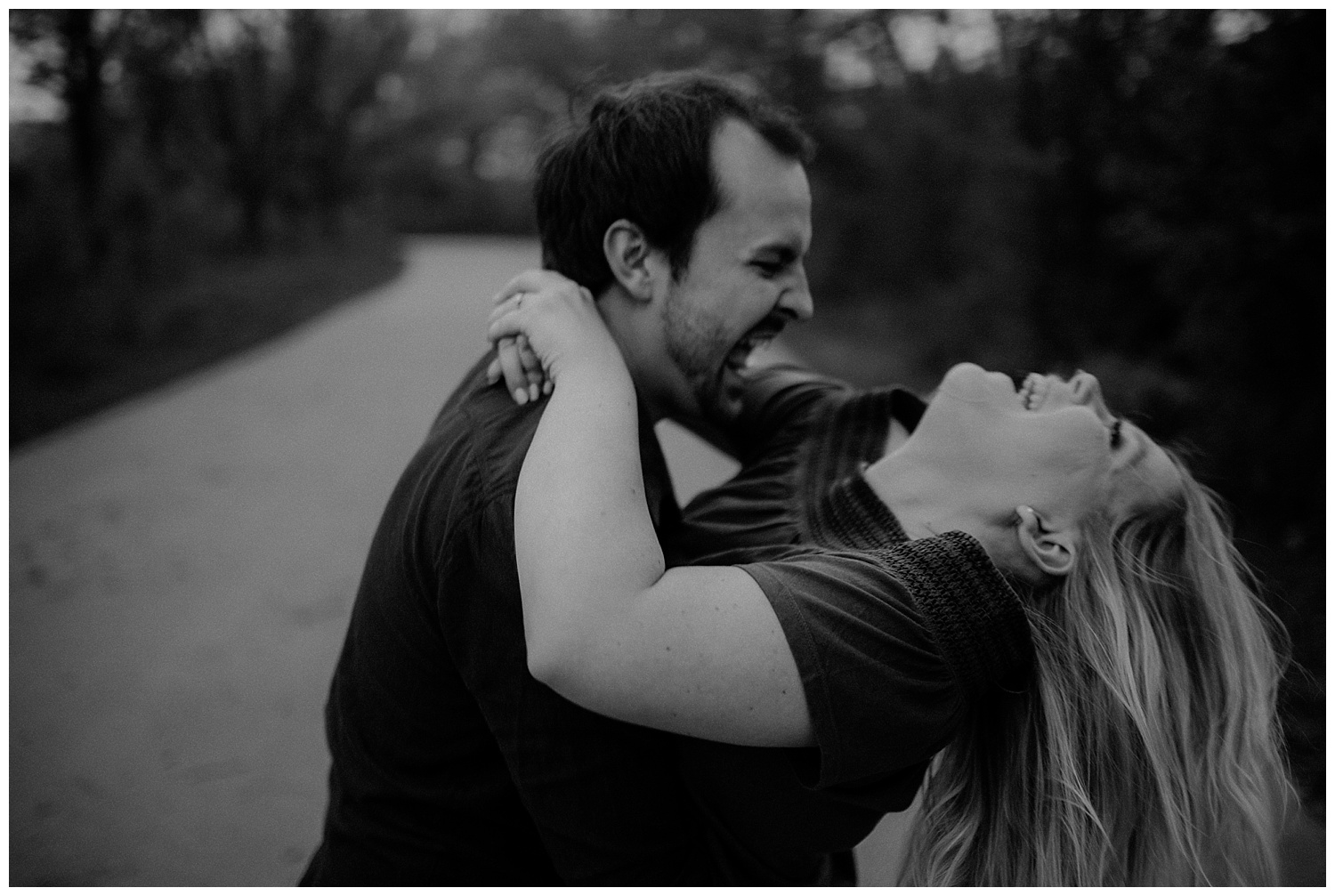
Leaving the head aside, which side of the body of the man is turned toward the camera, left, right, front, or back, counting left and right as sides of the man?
right

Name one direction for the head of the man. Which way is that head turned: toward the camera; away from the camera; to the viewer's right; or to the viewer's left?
to the viewer's right
